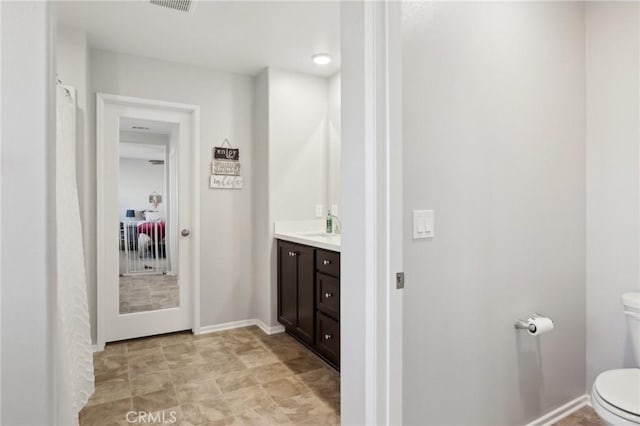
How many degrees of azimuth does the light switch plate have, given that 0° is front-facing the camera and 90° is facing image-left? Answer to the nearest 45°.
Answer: approximately 315°

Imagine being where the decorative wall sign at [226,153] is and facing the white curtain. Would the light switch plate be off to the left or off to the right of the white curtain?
left

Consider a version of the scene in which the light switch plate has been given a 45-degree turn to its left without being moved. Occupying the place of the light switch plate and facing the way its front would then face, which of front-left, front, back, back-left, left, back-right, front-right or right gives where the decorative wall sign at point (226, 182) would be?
back-left

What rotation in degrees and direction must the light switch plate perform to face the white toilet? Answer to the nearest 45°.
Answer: approximately 45° to its left

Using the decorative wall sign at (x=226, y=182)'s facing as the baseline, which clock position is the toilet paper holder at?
The toilet paper holder is roughly at 11 o'clock from the decorative wall sign.

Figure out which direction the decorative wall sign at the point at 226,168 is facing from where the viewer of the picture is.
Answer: facing the viewer

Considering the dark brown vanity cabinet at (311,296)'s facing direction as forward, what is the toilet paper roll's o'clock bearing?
The toilet paper roll is roughly at 9 o'clock from the dark brown vanity cabinet.

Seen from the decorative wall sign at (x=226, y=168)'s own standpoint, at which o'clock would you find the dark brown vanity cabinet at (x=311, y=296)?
The dark brown vanity cabinet is roughly at 11 o'clock from the decorative wall sign.

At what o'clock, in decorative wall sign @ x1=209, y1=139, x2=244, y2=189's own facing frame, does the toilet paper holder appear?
The toilet paper holder is roughly at 11 o'clock from the decorative wall sign.

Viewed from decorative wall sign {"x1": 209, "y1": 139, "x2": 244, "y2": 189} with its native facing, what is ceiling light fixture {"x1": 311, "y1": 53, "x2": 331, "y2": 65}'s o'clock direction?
The ceiling light fixture is roughly at 10 o'clock from the decorative wall sign.

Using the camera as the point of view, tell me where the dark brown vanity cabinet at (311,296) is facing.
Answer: facing the viewer and to the left of the viewer

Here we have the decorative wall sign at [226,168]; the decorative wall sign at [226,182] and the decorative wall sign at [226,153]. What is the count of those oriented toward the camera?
3

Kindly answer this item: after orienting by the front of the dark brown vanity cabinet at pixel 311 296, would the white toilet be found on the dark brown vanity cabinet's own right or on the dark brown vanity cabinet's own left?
on the dark brown vanity cabinet's own left
